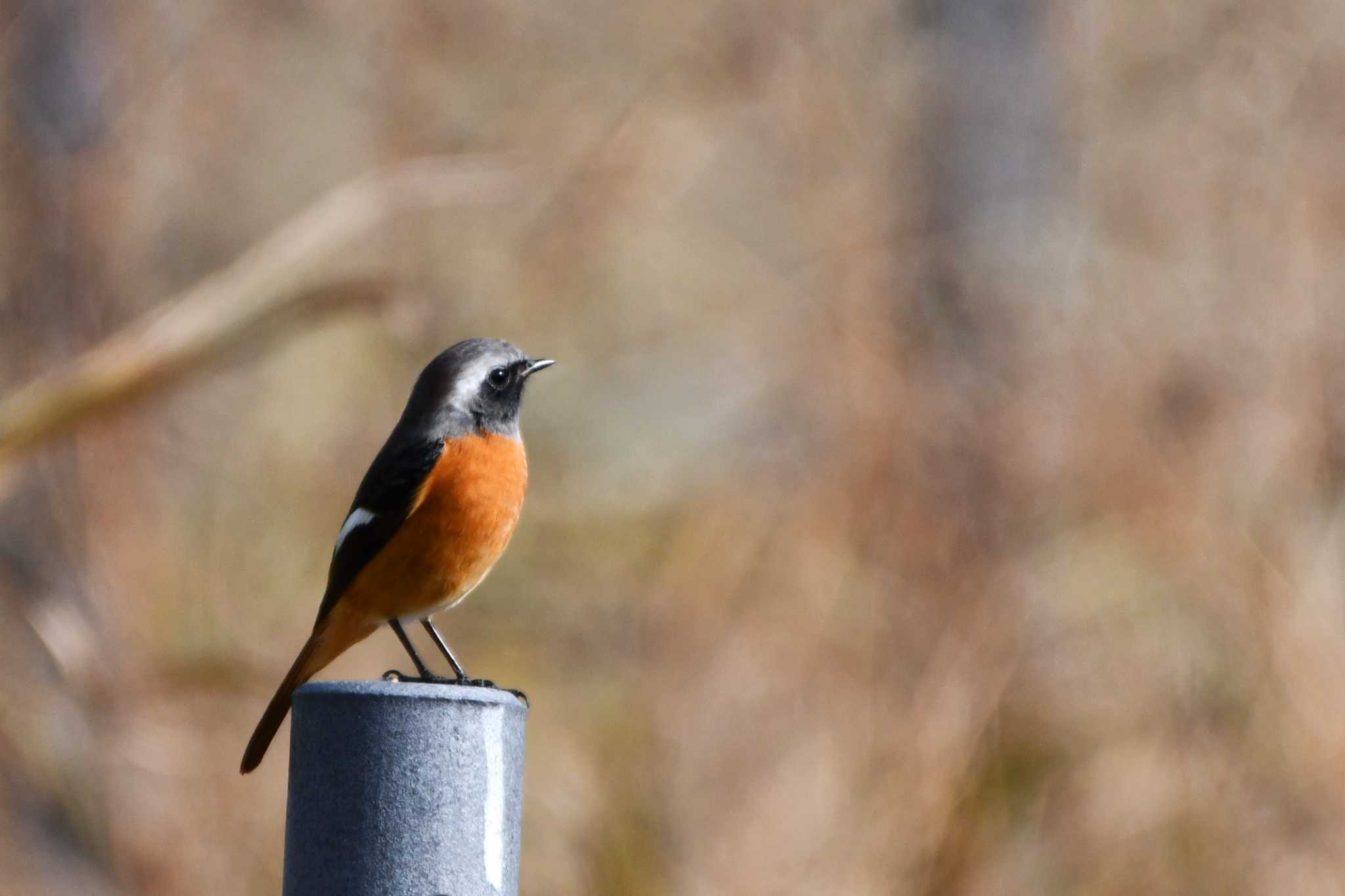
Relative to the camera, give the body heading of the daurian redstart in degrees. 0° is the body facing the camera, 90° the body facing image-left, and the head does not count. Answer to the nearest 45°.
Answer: approximately 270°
